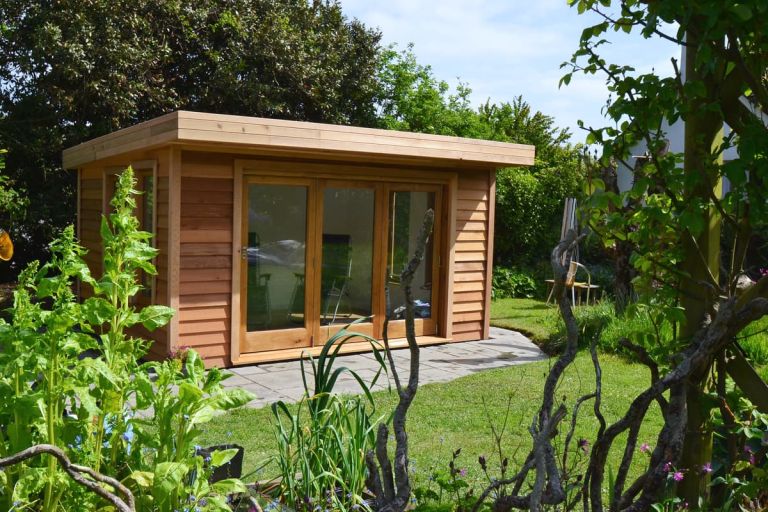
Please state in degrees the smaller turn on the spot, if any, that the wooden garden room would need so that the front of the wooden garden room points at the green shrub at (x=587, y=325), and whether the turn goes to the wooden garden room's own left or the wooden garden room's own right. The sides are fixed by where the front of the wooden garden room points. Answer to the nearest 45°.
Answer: approximately 45° to the wooden garden room's own left

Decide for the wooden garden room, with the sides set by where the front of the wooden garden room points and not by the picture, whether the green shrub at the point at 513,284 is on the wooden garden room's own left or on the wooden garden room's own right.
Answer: on the wooden garden room's own left

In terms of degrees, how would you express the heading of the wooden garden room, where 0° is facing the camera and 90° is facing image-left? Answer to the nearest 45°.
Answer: approximately 315°
